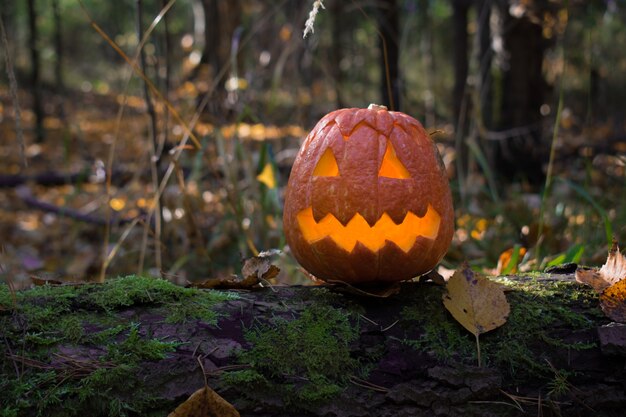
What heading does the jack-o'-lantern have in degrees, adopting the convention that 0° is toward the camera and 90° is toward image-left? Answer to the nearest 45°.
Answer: approximately 0°

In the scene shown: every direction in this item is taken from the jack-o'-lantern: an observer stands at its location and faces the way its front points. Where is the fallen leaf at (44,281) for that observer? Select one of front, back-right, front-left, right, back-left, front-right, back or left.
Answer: right

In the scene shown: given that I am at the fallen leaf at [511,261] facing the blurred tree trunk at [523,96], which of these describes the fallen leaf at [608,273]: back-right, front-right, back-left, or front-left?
back-right

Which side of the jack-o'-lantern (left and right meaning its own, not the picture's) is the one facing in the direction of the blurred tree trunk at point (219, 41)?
back

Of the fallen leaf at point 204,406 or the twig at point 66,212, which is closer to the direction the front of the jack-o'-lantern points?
the fallen leaf

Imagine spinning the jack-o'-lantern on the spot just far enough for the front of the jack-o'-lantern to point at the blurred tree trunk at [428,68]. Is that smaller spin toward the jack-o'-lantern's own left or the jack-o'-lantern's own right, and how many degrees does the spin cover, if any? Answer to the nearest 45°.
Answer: approximately 180°

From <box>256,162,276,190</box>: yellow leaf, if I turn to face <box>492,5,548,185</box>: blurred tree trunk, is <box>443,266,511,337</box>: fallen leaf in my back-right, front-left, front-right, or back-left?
back-right

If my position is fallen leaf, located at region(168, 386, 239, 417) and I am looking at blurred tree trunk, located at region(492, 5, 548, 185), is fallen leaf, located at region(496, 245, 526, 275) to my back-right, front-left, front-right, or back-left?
front-right
